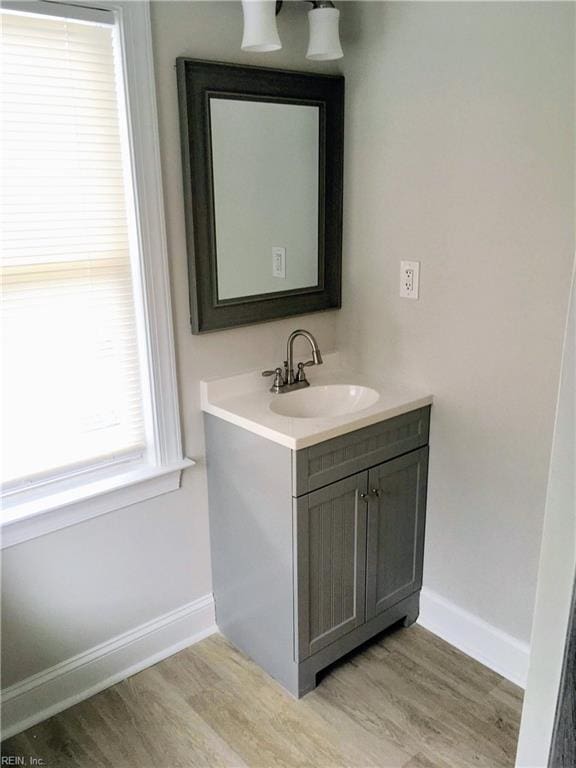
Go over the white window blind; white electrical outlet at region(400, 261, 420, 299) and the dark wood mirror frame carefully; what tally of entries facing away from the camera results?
0

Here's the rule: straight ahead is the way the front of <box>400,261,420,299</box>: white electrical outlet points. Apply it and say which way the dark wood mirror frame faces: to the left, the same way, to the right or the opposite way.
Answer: to the left

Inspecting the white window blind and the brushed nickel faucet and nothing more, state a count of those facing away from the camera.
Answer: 0

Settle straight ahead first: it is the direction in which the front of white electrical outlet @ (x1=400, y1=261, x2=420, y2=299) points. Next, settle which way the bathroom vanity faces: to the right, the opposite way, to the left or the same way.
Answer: to the left

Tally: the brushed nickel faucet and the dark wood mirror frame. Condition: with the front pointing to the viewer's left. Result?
0

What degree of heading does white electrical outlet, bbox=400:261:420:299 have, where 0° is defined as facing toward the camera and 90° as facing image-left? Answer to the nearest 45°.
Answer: approximately 45°

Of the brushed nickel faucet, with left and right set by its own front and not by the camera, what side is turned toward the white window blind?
right

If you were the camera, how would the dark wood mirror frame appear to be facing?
facing the viewer and to the right of the viewer

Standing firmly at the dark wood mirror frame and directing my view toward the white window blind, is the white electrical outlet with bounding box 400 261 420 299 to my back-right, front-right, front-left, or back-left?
back-left
